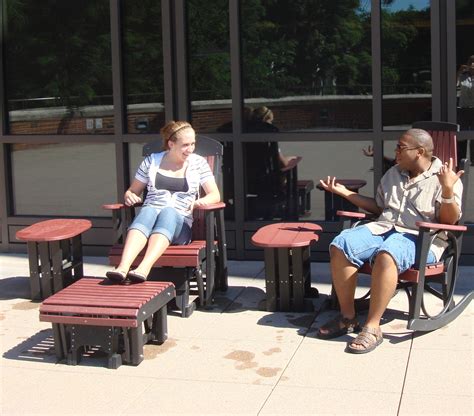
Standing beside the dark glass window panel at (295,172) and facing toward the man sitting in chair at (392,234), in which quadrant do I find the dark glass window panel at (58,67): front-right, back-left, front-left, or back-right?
back-right

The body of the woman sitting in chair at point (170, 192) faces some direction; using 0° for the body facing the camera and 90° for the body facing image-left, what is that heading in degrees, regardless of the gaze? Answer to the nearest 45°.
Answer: approximately 45°

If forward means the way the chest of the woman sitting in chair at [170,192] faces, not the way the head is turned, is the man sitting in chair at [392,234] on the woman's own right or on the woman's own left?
on the woman's own left

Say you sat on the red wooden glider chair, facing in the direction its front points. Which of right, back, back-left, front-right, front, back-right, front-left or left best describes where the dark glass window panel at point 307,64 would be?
back

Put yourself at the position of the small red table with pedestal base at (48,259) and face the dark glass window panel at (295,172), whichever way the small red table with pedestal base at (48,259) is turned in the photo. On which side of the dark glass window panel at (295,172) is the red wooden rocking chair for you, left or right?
right

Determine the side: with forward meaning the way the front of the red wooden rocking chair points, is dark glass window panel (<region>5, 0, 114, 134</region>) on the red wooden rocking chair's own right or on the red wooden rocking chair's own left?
on the red wooden rocking chair's own right

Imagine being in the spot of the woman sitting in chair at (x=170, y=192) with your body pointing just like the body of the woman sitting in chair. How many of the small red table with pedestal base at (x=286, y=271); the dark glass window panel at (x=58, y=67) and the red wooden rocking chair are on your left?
2

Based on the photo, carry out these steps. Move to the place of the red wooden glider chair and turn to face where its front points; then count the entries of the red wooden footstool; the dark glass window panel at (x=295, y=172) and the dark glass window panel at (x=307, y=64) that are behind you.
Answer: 2
